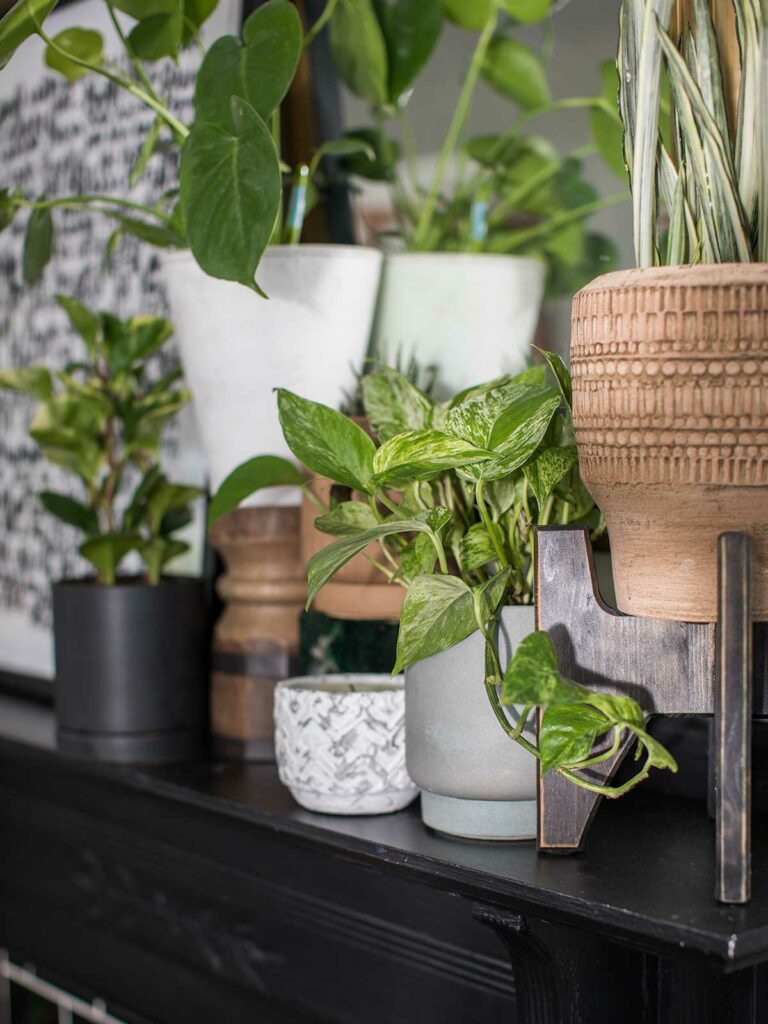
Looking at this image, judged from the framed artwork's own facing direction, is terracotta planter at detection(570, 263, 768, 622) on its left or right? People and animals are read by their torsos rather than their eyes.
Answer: on its left

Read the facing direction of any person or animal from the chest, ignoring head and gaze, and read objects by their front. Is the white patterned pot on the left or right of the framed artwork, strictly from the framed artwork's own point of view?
on its left

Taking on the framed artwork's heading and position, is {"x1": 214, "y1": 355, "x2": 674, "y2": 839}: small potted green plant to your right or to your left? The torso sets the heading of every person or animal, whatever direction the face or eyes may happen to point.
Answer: on your left

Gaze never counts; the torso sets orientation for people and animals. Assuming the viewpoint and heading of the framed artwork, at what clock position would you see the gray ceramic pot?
The gray ceramic pot is roughly at 10 o'clock from the framed artwork.

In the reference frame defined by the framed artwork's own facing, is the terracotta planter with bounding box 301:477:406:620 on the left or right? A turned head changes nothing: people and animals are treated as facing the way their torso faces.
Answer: on its left
